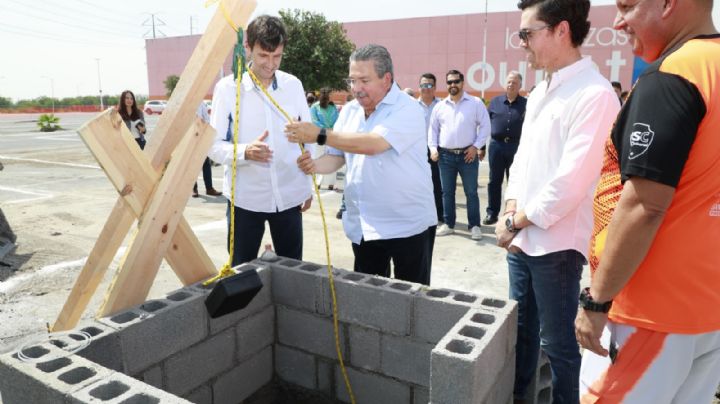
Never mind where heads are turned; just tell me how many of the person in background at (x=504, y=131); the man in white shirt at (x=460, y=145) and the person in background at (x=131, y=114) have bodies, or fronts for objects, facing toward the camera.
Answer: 3

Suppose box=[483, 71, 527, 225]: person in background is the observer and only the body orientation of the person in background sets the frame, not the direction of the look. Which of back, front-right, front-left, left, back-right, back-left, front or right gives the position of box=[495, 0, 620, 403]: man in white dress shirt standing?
front

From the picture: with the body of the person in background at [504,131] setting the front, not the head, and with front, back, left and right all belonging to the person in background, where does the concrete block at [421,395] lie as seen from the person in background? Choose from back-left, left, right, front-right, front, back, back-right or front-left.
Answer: front

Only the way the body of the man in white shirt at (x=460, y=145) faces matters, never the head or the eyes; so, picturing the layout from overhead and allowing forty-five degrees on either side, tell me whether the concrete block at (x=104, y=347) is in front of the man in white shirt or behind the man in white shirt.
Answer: in front

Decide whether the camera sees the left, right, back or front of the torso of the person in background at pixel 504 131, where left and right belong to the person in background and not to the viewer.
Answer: front

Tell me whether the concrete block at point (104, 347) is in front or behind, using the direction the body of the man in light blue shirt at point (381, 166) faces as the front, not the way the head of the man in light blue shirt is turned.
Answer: in front

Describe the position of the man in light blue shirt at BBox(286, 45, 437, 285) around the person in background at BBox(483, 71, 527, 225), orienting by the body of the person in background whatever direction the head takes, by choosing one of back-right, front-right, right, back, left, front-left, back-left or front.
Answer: front

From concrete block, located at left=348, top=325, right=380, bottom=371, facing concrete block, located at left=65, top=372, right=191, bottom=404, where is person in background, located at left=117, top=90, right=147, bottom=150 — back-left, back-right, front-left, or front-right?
back-right

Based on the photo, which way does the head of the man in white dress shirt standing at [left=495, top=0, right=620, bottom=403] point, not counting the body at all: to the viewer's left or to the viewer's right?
to the viewer's left

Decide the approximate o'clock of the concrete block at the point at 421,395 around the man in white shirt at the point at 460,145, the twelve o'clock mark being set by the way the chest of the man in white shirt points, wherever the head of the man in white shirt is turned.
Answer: The concrete block is roughly at 12 o'clock from the man in white shirt.

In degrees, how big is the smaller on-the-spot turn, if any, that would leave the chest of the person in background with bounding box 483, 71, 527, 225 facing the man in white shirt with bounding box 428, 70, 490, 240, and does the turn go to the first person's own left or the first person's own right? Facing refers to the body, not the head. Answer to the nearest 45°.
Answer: approximately 45° to the first person's own right
